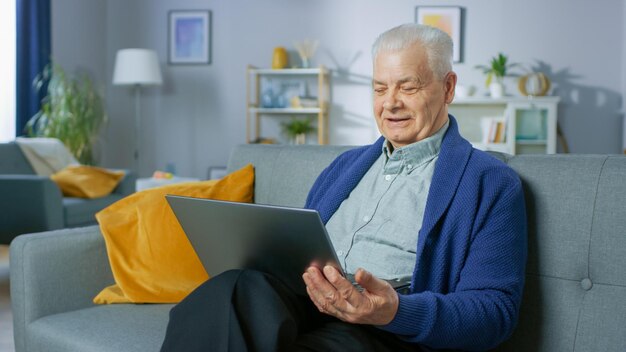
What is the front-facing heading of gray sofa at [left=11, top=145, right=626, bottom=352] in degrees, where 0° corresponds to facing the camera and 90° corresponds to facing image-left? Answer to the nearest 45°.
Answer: approximately 45°

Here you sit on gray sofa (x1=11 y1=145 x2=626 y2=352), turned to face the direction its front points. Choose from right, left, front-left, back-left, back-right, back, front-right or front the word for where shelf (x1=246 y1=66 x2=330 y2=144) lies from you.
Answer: back-right

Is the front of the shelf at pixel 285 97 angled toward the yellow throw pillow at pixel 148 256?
yes

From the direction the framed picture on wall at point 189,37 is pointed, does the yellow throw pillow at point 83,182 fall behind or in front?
in front

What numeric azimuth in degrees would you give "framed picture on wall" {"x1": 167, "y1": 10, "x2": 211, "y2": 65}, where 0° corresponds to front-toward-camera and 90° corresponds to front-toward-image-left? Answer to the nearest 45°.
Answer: approximately 0°

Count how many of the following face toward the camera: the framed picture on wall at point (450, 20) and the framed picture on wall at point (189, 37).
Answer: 2

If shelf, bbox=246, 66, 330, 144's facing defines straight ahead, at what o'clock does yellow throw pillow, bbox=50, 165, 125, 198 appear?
The yellow throw pillow is roughly at 1 o'clock from the shelf.

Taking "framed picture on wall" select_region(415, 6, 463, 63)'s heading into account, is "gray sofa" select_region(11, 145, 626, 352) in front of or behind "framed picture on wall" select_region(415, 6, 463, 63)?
in front

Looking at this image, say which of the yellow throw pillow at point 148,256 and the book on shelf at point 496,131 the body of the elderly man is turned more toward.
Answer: the yellow throw pillow

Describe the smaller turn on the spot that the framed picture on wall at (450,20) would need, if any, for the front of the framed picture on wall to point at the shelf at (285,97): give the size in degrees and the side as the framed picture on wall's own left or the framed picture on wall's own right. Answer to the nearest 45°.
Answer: approximately 90° to the framed picture on wall's own right

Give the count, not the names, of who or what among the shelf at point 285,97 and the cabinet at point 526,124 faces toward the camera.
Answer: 2
